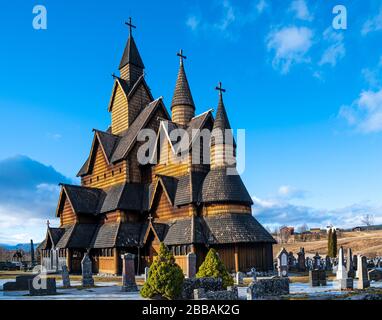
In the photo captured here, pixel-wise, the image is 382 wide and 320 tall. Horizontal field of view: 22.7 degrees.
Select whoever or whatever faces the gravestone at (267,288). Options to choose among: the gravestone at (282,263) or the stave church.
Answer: the gravestone at (282,263)

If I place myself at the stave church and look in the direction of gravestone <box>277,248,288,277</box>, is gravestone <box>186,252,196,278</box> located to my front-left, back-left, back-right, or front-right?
front-right

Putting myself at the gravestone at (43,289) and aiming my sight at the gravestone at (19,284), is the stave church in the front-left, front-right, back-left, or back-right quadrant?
front-right

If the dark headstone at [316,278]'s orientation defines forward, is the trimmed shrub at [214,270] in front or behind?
in front

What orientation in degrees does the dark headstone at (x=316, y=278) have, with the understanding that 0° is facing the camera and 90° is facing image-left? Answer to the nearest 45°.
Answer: approximately 0°

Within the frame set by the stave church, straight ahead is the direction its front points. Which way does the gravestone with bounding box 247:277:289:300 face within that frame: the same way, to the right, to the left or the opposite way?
to the left

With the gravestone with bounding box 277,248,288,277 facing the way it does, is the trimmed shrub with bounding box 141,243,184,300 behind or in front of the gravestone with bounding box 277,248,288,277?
in front

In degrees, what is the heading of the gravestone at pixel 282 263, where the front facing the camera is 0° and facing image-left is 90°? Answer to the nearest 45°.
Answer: approximately 0°

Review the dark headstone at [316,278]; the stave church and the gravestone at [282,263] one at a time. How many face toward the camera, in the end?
2
